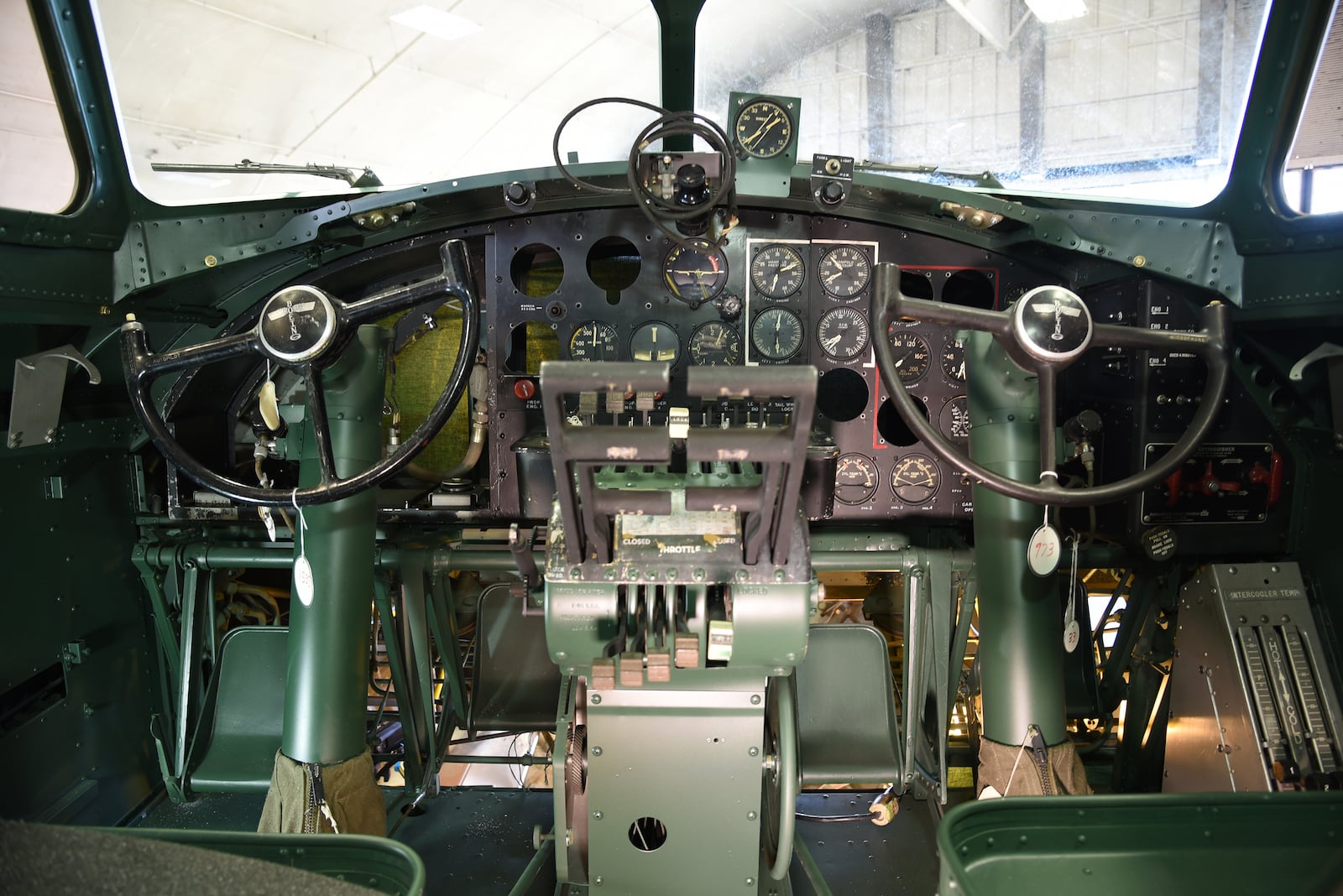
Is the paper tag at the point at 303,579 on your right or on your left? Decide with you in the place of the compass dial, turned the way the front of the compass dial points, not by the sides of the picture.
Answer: on your right

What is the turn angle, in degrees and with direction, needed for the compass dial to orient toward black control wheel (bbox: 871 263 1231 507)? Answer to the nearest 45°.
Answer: approximately 45° to its left

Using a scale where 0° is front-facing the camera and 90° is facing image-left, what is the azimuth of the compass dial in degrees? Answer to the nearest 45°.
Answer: approximately 0°

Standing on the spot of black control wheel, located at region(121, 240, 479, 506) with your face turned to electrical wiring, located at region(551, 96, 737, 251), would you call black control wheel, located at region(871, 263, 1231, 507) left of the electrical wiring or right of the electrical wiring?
right
